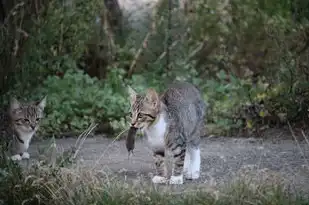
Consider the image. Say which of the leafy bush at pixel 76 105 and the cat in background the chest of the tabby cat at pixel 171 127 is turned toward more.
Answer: the cat in background

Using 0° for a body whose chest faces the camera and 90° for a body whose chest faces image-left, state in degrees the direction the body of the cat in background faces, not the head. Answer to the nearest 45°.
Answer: approximately 315°

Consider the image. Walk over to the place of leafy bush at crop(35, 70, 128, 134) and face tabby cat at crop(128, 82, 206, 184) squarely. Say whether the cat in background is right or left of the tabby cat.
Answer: right

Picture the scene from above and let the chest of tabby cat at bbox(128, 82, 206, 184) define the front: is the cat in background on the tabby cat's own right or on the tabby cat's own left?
on the tabby cat's own right

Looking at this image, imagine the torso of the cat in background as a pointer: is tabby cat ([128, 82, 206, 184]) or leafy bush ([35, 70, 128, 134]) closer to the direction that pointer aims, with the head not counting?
the tabby cat

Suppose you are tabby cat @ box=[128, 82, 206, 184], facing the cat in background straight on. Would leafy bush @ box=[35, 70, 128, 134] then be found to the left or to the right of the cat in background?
right

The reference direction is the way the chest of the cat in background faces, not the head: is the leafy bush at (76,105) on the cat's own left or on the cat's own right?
on the cat's own left

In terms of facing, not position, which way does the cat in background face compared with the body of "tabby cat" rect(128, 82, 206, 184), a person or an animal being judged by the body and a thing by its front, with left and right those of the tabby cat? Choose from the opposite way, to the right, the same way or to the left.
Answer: to the left
